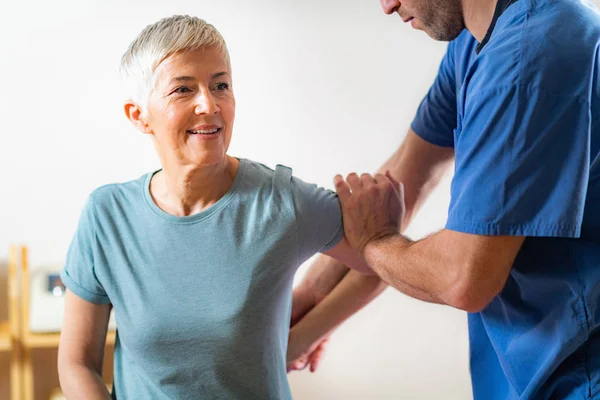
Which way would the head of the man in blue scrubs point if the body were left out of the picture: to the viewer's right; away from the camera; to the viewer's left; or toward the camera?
to the viewer's left

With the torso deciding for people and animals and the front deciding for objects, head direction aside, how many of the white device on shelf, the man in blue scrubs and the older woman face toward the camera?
2

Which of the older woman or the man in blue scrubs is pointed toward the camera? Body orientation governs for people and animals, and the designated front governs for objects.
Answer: the older woman

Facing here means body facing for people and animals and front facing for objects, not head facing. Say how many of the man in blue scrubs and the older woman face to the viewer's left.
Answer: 1

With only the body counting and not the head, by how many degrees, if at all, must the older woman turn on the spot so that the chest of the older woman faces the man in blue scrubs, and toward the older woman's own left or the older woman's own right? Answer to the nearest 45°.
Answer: approximately 90° to the older woman's own left

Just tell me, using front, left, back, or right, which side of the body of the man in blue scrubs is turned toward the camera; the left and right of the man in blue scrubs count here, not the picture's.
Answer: left

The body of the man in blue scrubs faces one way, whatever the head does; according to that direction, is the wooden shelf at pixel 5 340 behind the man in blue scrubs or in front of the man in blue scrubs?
in front

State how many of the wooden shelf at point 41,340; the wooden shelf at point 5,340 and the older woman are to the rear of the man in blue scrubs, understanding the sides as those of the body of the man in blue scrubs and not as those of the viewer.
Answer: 0

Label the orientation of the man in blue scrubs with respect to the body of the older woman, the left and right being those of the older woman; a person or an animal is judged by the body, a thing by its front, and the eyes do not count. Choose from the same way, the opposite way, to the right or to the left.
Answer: to the right

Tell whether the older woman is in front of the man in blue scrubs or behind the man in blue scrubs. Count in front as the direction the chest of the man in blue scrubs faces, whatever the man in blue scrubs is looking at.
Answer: in front

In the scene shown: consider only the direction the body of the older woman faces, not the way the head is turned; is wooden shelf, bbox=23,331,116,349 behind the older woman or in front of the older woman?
behind

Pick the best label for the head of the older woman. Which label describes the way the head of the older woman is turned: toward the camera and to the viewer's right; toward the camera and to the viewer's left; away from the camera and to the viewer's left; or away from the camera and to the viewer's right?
toward the camera and to the viewer's right

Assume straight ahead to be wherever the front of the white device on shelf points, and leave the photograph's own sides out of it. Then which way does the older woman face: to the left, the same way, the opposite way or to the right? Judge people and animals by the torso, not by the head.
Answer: the same way

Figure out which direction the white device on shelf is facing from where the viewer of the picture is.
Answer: facing the viewer

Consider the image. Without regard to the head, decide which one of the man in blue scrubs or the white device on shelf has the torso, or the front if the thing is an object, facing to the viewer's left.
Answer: the man in blue scrubs
